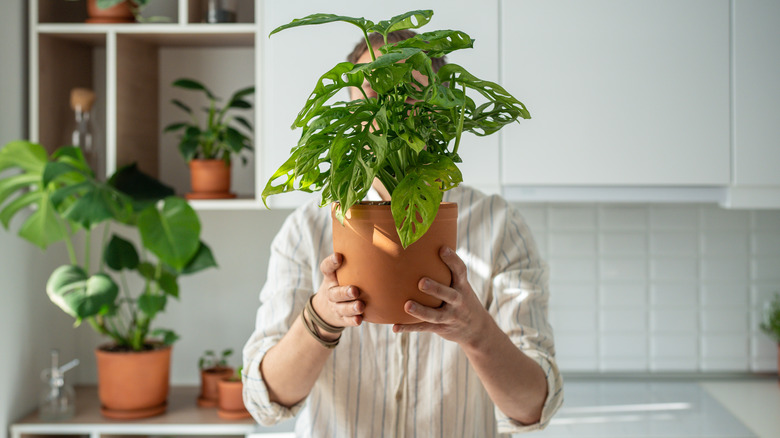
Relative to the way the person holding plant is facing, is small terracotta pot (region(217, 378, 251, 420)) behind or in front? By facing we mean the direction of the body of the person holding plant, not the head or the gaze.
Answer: behind

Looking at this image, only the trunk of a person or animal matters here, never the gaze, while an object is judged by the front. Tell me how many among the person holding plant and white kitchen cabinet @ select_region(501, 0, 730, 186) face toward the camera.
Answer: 2

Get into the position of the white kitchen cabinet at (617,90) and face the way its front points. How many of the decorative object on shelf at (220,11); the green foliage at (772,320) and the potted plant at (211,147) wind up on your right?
2

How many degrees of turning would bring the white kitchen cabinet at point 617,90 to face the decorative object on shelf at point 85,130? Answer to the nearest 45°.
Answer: approximately 90° to its right

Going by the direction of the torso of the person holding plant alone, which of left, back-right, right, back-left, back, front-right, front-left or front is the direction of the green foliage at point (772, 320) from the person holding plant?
back-left

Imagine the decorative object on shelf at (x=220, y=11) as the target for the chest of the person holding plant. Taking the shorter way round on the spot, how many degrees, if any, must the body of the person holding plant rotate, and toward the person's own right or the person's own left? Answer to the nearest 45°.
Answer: approximately 135° to the person's own right

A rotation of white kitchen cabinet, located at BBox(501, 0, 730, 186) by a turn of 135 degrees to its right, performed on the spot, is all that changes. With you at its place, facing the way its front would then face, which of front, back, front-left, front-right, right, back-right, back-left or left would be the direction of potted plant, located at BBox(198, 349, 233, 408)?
front-left

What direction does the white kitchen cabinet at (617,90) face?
toward the camera

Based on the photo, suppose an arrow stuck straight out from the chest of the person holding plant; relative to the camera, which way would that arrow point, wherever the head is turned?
toward the camera

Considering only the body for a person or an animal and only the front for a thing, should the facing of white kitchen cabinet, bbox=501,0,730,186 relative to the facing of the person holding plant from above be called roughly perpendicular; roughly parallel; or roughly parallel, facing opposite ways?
roughly parallel

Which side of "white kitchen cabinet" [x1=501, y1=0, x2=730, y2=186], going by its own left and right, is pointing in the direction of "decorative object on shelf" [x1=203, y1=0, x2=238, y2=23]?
right

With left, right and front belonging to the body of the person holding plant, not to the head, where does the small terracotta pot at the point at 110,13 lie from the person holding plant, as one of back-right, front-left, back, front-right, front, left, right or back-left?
back-right

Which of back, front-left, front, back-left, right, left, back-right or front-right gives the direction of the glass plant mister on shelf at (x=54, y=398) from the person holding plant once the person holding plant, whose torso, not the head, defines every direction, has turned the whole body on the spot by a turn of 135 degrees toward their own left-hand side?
left

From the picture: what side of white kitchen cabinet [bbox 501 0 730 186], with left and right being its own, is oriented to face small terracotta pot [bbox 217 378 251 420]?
right
